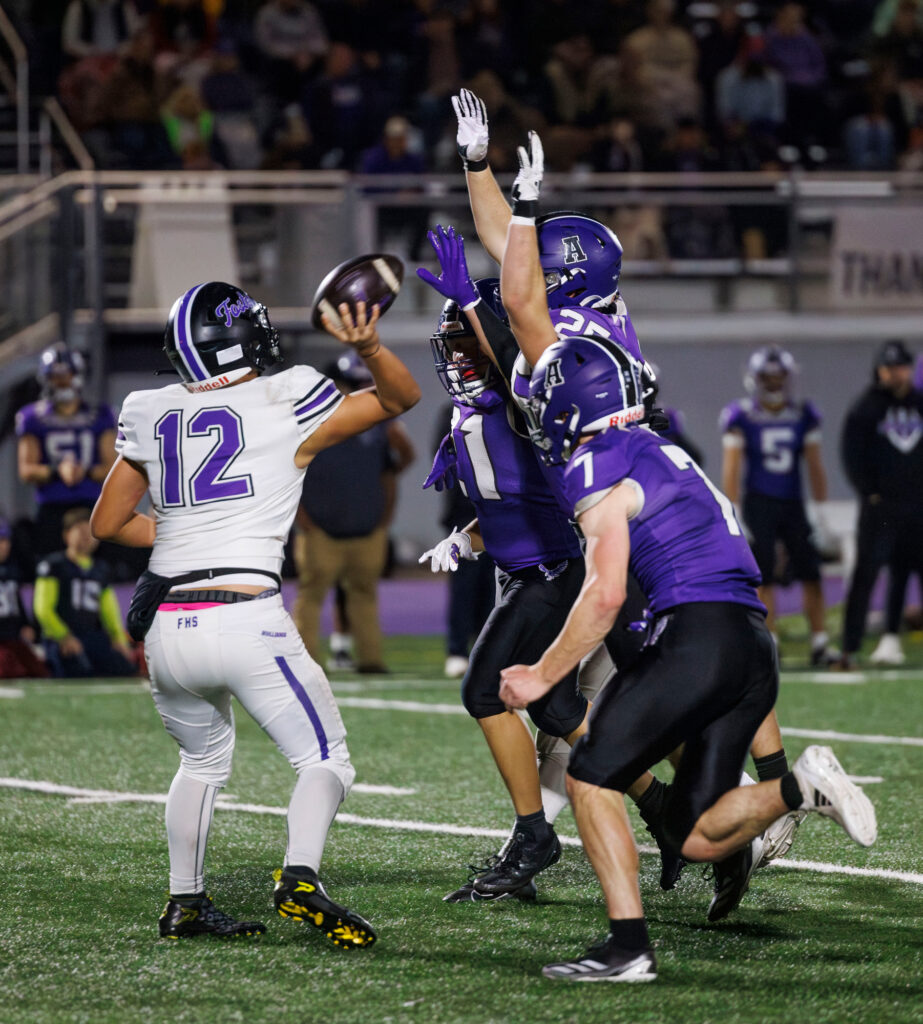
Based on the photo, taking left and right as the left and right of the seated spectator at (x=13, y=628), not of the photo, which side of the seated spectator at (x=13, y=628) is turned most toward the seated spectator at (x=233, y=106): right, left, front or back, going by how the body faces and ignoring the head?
back

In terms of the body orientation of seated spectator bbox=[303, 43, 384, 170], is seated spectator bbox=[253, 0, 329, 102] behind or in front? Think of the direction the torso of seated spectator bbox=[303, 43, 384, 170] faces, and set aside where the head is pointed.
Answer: behind

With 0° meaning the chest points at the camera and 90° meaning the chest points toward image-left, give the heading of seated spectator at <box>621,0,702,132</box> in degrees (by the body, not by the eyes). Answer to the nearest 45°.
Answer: approximately 0°

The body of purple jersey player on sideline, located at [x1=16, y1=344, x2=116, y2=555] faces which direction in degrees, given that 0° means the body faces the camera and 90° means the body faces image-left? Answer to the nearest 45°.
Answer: approximately 0°

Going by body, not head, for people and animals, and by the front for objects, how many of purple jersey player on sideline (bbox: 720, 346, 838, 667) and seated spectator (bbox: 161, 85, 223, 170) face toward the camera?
2

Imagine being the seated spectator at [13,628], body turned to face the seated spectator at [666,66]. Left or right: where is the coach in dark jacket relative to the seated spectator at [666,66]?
right
